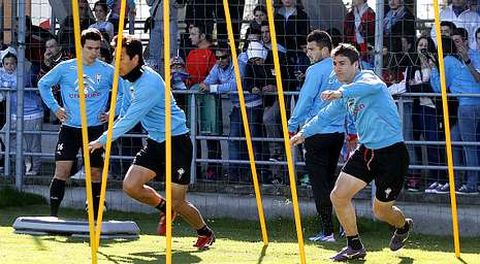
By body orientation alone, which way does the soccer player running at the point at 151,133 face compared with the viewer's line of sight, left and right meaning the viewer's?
facing to the left of the viewer

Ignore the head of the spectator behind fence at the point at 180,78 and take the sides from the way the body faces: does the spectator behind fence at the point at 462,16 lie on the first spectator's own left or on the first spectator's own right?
on the first spectator's own left

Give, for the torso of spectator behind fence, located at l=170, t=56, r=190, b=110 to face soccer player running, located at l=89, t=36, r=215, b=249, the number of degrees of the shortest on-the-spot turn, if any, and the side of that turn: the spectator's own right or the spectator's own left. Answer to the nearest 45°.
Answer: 0° — they already face them

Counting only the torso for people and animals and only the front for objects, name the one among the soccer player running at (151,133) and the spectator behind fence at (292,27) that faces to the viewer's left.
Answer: the soccer player running

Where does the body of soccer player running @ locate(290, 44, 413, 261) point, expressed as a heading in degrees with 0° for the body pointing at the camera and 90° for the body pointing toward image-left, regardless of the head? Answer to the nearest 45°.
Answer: approximately 45°

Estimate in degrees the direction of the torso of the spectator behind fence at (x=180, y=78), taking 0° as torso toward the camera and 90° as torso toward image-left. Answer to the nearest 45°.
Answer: approximately 0°

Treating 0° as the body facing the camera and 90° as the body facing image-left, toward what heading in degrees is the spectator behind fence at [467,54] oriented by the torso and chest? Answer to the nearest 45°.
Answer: approximately 45°

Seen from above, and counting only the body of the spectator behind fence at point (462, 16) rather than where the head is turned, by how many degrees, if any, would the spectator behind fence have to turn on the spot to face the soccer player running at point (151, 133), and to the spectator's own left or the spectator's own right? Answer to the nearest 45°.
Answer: approximately 45° to the spectator's own right
